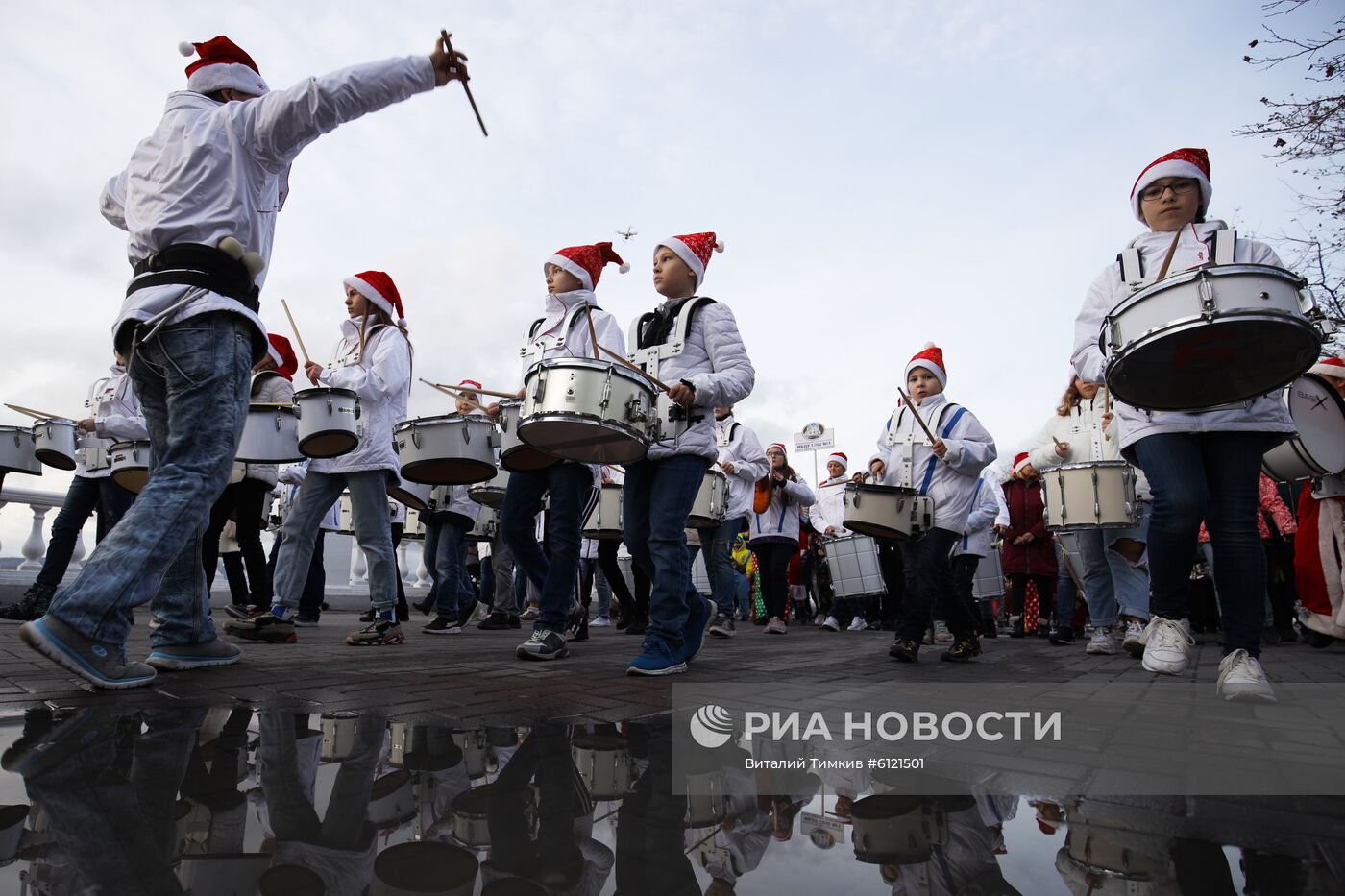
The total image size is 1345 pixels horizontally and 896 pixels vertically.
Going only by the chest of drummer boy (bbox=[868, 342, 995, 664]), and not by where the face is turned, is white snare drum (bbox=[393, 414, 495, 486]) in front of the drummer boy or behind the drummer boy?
in front

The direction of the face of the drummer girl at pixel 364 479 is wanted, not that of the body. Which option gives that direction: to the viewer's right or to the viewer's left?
to the viewer's left

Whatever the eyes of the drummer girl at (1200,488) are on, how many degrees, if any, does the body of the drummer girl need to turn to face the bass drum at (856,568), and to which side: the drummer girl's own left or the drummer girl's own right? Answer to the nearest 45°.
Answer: approximately 135° to the drummer girl's own right

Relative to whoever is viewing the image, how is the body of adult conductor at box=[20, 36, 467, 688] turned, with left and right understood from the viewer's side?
facing away from the viewer and to the right of the viewer

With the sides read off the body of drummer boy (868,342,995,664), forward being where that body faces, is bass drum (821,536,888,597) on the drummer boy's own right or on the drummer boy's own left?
on the drummer boy's own right

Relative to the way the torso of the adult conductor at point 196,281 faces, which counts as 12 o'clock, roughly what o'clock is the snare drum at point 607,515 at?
The snare drum is roughly at 12 o'clock from the adult conductor.
